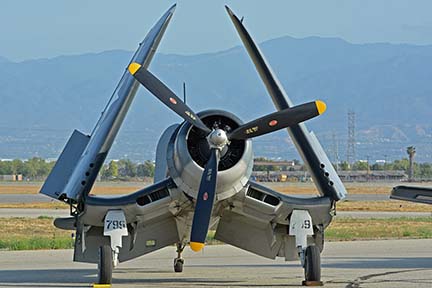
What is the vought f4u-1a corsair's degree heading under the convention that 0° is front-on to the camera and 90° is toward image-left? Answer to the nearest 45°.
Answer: approximately 0°
